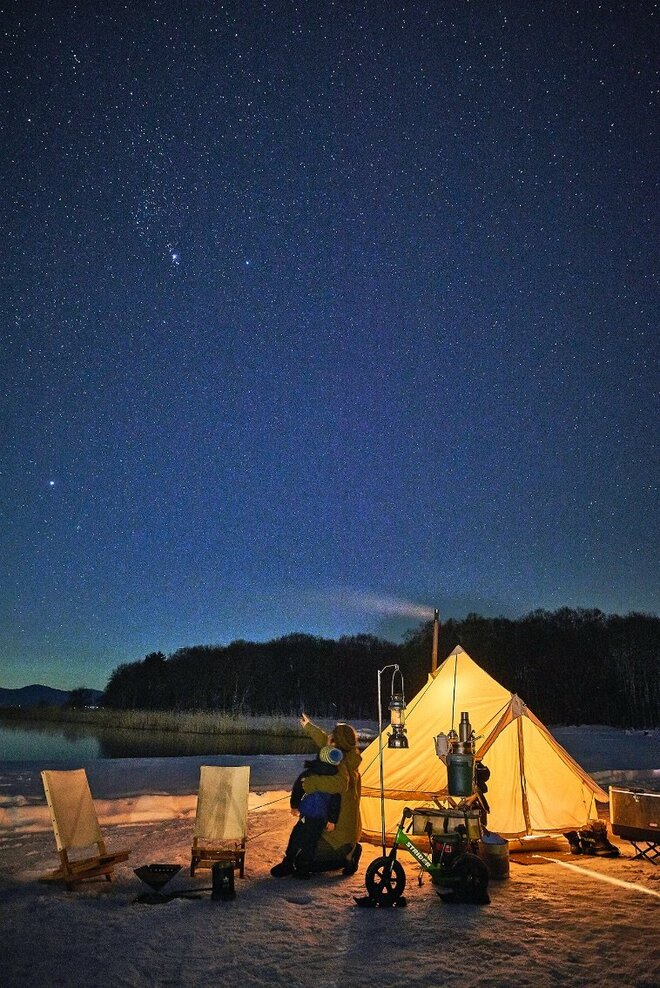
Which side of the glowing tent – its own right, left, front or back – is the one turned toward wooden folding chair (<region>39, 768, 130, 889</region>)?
right

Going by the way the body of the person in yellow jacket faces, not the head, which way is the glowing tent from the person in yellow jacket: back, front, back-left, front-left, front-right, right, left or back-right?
back-right

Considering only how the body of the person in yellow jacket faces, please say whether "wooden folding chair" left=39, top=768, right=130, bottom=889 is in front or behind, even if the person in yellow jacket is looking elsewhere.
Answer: in front

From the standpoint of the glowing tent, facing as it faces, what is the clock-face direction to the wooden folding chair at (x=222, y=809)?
The wooden folding chair is roughly at 3 o'clock from the glowing tent.

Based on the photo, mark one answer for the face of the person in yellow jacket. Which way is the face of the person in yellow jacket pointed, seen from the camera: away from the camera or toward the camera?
away from the camera

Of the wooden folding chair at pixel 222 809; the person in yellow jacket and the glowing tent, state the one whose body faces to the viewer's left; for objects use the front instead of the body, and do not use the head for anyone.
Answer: the person in yellow jacket

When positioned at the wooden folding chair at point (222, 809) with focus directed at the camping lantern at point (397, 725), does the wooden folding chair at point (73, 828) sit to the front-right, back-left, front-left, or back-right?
back-right
